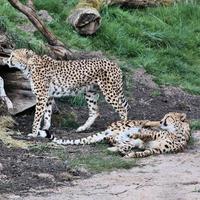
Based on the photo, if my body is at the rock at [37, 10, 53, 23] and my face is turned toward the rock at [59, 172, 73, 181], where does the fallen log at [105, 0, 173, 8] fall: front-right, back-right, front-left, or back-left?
back-left

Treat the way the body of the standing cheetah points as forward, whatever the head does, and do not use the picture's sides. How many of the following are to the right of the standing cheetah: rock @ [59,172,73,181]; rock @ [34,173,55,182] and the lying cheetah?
0

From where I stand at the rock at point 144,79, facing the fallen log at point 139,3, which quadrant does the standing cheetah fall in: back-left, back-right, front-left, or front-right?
back-left

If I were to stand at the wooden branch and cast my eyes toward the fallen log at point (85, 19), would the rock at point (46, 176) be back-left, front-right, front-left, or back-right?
back-right

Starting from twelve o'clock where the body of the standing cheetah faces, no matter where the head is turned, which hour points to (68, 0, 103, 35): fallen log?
The fallen log is roughly at 3 o'clock from the standing cheetah.

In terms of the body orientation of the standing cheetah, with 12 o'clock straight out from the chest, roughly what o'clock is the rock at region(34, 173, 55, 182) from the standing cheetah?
The rock is roughly at 9 o'clock from the standing cheetah.

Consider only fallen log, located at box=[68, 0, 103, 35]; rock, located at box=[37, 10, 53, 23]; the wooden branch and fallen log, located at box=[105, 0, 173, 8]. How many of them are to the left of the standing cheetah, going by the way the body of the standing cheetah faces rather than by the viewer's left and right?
0

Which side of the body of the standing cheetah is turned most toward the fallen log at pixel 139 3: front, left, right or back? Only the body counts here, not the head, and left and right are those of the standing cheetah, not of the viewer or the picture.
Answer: right

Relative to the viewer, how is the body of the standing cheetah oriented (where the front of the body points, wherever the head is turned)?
to the viewer's left

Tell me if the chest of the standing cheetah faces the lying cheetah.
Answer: no

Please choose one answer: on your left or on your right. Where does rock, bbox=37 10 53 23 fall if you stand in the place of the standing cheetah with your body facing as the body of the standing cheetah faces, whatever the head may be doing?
on your right

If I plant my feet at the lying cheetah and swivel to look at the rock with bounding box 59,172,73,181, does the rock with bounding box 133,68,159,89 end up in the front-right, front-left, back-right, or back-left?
back-right

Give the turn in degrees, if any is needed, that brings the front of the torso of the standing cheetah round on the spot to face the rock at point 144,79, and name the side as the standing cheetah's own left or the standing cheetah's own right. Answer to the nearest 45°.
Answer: approximately 135° to the standing cheetah's own right

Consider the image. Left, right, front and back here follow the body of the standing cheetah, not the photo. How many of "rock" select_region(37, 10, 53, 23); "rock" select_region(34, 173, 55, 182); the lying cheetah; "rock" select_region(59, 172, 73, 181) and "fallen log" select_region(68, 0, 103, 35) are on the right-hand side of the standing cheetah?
2

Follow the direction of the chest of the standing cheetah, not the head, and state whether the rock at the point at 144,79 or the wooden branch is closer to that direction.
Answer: the wooden branch

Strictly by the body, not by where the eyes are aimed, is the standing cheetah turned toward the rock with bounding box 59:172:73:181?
no
